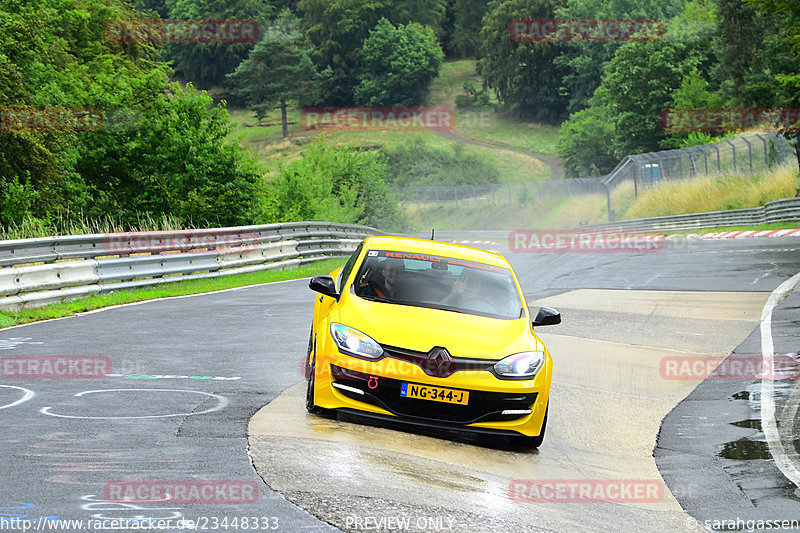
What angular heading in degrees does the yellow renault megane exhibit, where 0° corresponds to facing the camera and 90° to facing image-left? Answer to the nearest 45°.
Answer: approximately 0°

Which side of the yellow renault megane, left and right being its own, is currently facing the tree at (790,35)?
back

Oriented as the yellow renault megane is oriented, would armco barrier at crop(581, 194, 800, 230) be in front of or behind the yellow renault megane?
behind

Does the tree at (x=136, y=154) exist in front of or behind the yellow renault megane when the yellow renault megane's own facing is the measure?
behind

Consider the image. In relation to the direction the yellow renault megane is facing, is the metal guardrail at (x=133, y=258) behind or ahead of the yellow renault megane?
behind

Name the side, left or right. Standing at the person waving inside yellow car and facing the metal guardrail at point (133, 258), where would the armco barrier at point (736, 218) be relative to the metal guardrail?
right
